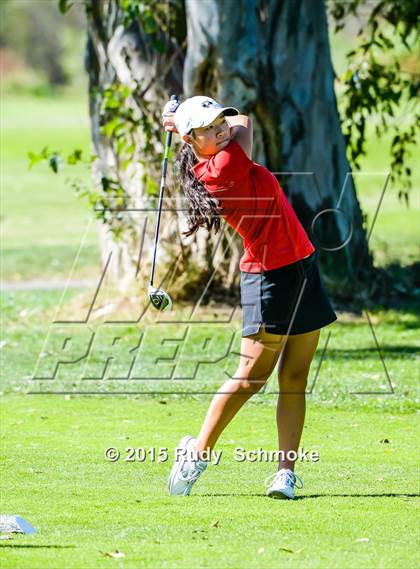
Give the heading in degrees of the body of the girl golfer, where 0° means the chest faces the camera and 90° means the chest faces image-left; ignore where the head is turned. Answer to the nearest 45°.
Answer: approximately 315°

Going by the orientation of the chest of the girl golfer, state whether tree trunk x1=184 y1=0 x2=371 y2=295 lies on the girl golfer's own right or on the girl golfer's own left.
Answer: on the girl golfer's own left
